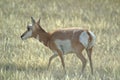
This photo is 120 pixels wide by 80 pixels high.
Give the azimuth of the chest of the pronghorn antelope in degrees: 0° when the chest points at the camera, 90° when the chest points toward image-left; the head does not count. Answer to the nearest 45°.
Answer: approximately 135°
